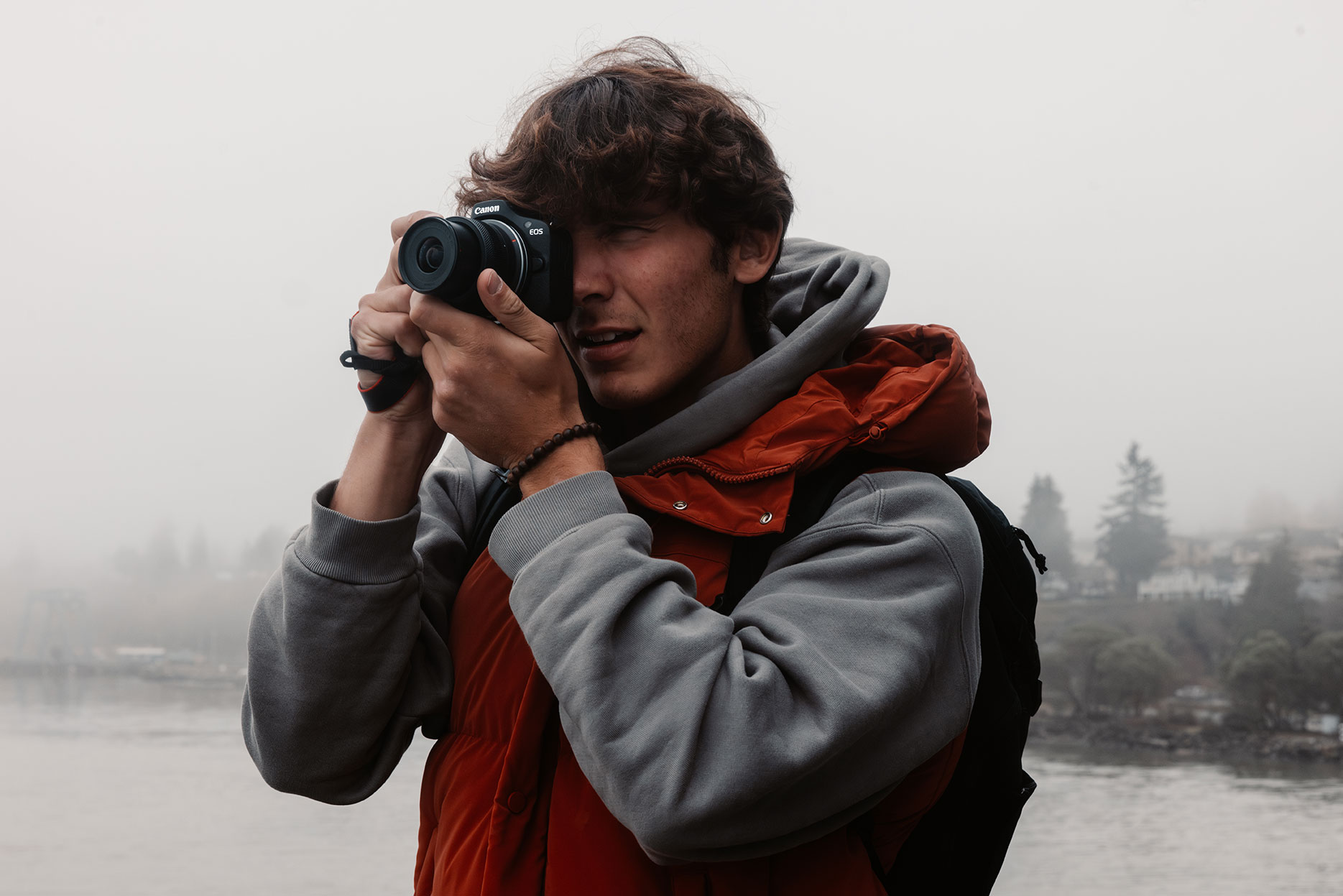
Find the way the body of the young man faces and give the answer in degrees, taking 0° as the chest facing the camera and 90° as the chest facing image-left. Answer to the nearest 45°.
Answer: approximately 45°

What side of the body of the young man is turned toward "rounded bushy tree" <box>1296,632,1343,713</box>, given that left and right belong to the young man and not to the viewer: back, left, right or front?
back
